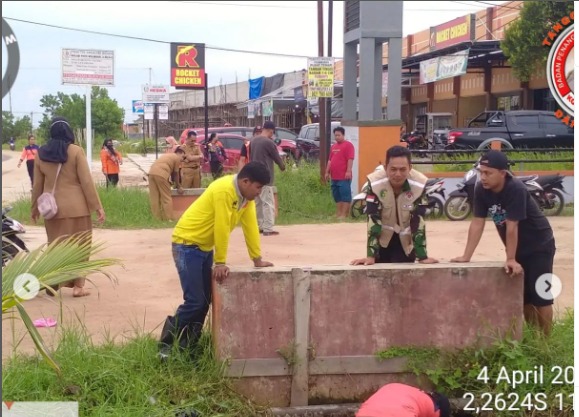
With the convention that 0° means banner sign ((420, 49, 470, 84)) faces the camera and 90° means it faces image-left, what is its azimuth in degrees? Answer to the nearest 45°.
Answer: approximately 45°

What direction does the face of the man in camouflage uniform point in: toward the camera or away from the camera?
toward the camera

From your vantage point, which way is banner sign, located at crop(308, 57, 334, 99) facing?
toward the camera

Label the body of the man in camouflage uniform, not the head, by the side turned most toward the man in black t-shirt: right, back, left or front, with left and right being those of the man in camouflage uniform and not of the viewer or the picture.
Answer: left

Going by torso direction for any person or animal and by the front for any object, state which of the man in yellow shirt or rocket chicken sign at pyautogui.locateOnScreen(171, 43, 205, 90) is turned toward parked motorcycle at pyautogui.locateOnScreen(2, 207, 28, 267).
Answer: the rocket chicken sign

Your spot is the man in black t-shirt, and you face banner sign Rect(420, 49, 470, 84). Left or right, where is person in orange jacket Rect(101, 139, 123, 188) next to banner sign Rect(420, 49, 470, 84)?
left

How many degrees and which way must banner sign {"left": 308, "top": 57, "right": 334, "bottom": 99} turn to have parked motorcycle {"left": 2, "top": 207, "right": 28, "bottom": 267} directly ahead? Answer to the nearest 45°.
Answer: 0° — it already faces it

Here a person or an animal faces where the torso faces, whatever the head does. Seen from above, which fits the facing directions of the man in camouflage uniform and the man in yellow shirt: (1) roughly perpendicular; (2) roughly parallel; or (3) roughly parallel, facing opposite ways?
roughly perpendicular

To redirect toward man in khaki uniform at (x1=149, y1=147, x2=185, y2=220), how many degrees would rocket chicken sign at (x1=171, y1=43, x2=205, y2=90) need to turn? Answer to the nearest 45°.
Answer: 0° — it already faces them

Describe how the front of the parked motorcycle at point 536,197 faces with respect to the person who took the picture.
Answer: facing to the left of the viewer

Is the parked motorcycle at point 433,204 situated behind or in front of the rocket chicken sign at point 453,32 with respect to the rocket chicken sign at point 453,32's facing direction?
in front

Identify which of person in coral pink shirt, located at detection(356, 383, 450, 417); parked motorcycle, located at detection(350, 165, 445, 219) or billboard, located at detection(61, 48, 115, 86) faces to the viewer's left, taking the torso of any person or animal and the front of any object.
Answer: the parked motorcycle

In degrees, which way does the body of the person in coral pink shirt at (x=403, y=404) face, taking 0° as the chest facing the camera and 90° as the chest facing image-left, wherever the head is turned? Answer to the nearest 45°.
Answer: approximately 270°

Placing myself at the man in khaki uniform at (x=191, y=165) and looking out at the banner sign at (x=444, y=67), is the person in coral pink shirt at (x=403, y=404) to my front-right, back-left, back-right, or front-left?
back-right

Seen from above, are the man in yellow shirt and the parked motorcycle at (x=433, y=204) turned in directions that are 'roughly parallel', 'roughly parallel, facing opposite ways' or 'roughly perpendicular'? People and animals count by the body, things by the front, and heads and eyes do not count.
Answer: roughly parallel, facing opposite ways

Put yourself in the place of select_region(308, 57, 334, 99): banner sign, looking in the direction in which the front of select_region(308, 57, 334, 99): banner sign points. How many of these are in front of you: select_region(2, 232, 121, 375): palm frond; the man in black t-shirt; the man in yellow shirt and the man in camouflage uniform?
4

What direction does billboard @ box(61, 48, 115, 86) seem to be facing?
toward the camera

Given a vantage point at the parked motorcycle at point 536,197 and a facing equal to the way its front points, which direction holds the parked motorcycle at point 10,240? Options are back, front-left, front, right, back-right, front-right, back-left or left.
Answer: front-left

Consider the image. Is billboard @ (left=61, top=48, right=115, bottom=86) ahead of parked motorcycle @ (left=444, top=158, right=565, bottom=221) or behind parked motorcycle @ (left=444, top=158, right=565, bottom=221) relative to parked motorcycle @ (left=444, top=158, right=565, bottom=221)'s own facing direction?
ahead
